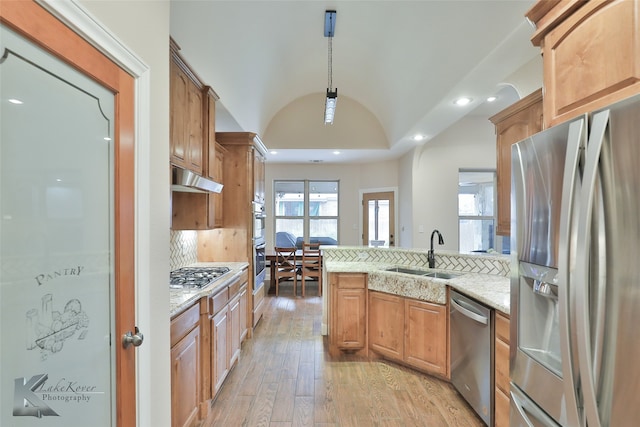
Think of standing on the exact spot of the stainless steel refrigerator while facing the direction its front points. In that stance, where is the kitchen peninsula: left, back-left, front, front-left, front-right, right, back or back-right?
right

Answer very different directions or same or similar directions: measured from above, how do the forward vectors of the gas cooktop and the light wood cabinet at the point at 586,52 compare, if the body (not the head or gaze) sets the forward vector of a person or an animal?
very different directions

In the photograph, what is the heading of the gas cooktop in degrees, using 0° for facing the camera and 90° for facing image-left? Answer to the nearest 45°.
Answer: approximately 270°

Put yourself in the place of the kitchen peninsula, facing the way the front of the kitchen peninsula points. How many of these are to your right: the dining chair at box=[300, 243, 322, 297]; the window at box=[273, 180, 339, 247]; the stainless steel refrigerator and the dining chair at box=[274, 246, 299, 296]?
3

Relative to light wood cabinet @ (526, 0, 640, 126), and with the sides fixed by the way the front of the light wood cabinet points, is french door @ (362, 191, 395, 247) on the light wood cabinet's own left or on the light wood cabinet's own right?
on the light wood cabinet's own right

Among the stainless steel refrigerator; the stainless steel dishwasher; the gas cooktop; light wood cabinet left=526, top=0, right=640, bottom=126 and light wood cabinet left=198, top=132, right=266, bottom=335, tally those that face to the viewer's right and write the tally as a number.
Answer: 2

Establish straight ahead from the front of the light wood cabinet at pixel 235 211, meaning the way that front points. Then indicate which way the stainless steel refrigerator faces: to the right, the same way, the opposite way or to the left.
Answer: the opposite way

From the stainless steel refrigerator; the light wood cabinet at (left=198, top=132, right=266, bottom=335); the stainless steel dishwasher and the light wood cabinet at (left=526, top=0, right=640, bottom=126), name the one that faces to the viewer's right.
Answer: the light wood cabinet at (left=198, top=132, right=266, bottom=335)

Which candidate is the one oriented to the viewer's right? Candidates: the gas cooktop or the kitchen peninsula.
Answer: the gas cooktop

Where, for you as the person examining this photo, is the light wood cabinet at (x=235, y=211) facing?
facing to the right of the viewer

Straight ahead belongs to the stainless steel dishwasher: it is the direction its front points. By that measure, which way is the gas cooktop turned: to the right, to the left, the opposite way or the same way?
the opposite way

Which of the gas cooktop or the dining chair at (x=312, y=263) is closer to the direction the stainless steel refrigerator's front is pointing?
the gas cooktop

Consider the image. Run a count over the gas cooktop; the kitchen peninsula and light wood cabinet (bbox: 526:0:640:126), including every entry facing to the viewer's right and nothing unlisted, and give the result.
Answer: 1
